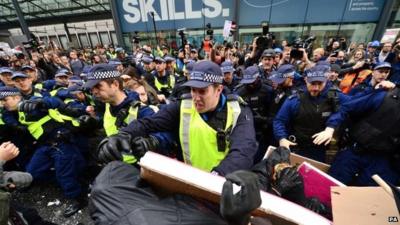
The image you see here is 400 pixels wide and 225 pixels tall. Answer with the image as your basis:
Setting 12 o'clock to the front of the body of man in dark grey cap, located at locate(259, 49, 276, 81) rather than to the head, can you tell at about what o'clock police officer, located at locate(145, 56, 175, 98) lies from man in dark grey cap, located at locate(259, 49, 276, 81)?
police officer, located at locate(145, 56, 175, 98) is roughly at 3 o'clock from man in dark grey cap, located at locate(259, 49, 276, 81).

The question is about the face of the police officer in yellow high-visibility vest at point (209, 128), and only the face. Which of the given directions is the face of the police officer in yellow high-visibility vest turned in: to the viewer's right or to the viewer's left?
to the viewer's left

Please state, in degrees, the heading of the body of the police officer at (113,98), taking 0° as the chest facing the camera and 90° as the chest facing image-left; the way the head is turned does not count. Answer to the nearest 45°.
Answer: approximately 45°

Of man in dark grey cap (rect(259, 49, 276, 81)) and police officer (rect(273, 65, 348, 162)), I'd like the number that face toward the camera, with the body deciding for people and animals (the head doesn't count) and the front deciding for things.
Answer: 2

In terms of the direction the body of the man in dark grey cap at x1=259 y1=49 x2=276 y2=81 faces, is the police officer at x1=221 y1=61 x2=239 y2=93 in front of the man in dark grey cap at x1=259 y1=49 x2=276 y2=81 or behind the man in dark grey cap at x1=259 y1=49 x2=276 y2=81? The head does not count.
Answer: in front

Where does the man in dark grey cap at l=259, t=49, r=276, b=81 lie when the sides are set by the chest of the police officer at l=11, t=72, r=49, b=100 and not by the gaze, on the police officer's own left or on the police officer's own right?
on the police officer's own left

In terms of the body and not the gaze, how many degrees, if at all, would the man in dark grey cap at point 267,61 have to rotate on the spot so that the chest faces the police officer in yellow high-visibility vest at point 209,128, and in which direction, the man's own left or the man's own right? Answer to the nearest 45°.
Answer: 0° — they already face them
